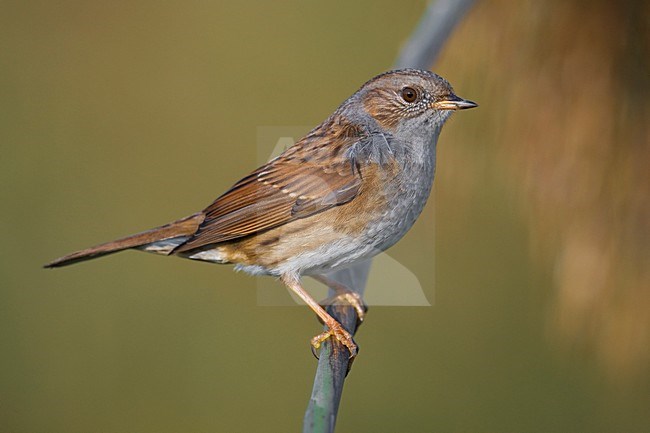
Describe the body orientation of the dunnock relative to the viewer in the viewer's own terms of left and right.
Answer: facing to the right of the viewer
